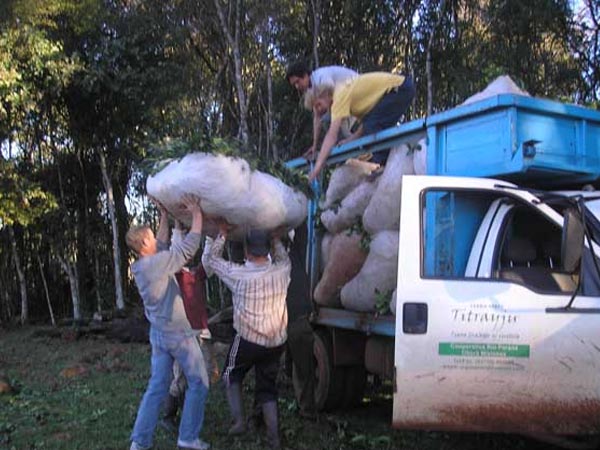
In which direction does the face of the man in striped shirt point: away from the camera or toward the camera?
away from the camera

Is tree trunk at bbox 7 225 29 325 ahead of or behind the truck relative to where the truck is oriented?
behind

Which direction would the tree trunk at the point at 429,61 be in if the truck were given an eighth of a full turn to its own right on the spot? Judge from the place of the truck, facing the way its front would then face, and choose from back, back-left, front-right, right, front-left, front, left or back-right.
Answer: back

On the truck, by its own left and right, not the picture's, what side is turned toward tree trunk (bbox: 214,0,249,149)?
back

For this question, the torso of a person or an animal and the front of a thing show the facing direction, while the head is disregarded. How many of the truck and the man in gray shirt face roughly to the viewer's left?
0

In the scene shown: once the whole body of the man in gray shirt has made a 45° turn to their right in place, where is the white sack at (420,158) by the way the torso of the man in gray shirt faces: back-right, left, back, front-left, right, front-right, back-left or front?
front

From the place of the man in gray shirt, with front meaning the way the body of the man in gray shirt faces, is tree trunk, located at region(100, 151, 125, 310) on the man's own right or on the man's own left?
on the man's own left

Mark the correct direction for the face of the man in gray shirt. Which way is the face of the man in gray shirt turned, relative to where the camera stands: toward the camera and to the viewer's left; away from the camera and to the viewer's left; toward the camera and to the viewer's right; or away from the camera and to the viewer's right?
away from the camera and to the viewer's right

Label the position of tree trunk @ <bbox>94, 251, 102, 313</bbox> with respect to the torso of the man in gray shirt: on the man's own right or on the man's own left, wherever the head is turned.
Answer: on the man's own left

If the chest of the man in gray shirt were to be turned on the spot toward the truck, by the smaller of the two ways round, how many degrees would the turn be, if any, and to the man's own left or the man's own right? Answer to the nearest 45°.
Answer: approximately 90° to the man's own right

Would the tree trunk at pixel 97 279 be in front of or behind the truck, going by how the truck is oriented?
behind

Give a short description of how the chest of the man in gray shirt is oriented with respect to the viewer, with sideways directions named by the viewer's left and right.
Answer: facing away from the viewer and to the right of the viewer
